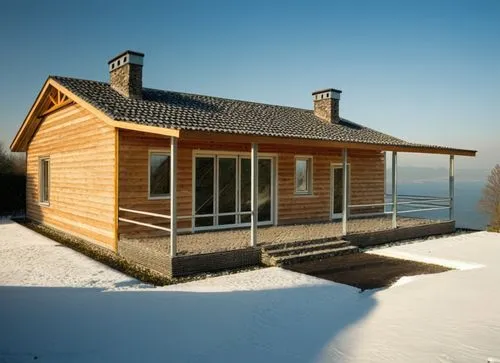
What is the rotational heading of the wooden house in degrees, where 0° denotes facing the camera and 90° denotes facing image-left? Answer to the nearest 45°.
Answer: approximately 315°

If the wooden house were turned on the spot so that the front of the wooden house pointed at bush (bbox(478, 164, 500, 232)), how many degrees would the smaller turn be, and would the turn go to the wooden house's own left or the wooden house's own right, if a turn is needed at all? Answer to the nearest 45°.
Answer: approximately 90° to the wooden house's own left
